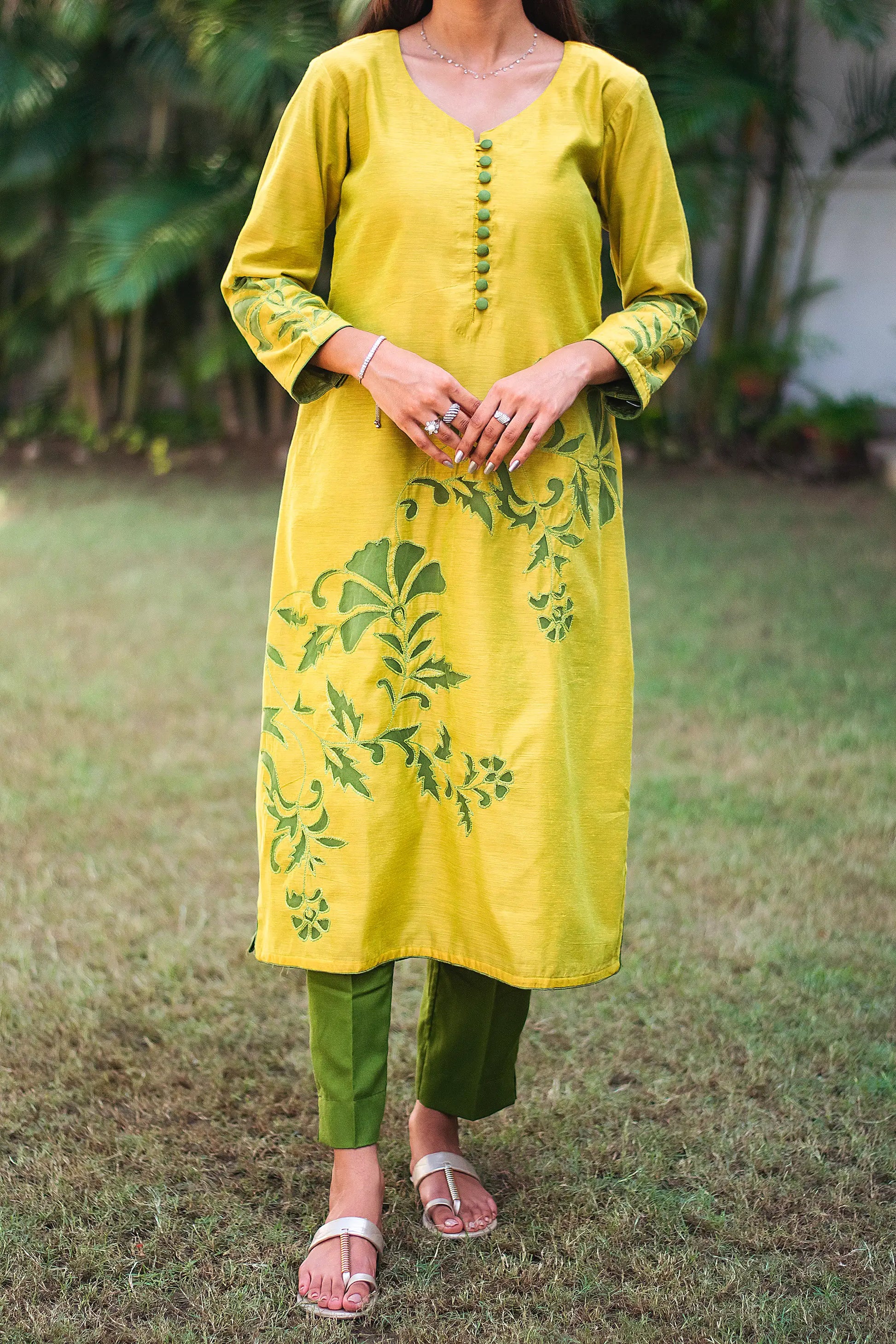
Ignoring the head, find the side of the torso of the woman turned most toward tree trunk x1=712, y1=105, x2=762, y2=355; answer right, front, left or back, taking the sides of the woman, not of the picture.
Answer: back

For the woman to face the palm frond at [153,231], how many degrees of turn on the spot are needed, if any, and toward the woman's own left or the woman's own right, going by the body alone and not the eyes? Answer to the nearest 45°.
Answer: approximately 180°

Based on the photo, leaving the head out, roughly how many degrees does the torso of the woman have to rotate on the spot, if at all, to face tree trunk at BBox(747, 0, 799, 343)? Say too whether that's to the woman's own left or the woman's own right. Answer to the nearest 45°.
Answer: approximately 180°

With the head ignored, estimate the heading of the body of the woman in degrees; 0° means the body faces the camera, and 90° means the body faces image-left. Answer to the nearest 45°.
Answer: approximately 0°

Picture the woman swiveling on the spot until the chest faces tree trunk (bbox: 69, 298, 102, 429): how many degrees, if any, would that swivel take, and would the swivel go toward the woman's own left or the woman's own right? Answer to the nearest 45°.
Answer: approximately 180°
